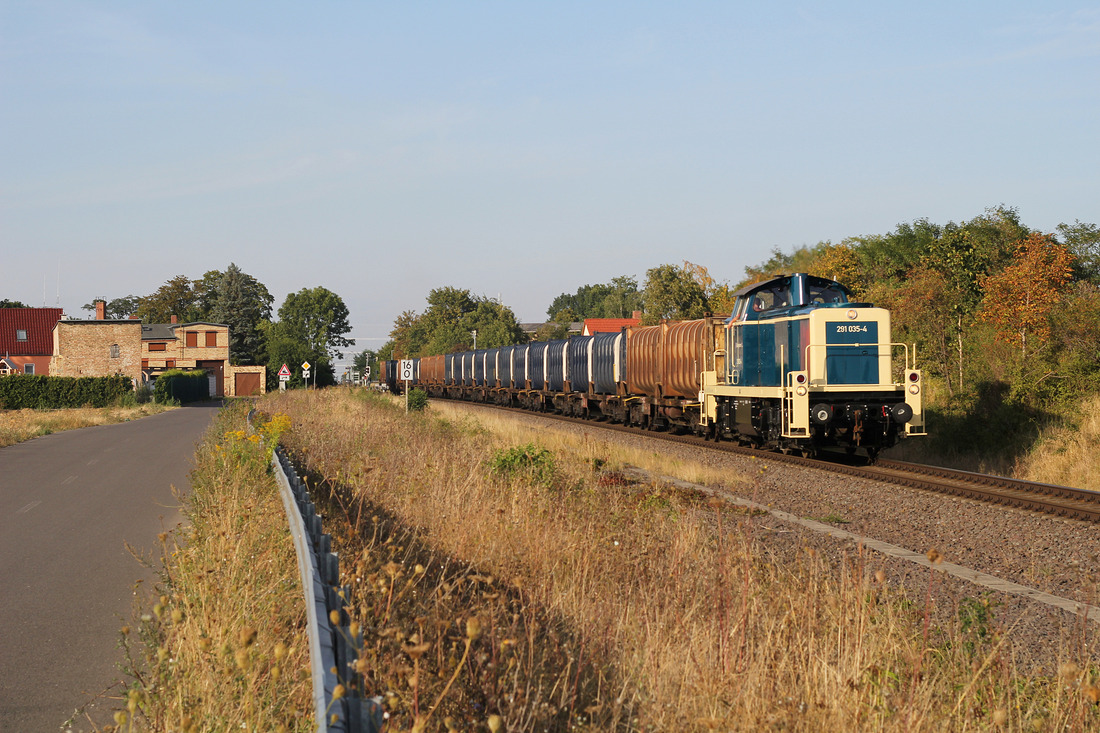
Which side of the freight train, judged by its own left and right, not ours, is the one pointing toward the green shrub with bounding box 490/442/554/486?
right

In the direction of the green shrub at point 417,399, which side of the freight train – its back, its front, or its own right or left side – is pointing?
back

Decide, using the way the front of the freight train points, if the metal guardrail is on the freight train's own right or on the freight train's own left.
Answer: on the freight train's own right

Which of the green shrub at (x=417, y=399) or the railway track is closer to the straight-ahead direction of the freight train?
the railway track

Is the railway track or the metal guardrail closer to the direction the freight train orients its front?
the railway track

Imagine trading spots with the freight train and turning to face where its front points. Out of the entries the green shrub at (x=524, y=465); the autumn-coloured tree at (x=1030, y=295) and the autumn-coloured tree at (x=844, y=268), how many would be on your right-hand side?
1

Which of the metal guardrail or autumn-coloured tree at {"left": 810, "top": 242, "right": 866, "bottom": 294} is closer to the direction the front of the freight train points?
the metal guardrail

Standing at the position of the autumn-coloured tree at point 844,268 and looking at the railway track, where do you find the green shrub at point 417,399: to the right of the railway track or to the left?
right

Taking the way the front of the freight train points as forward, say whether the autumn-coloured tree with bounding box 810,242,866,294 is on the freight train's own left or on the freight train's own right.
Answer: on the freight train's own left

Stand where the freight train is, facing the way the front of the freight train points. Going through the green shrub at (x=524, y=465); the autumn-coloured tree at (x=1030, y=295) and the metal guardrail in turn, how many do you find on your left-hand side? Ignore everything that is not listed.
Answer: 1

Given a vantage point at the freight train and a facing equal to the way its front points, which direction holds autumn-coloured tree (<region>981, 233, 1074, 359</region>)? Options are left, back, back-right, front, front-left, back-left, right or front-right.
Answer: left
